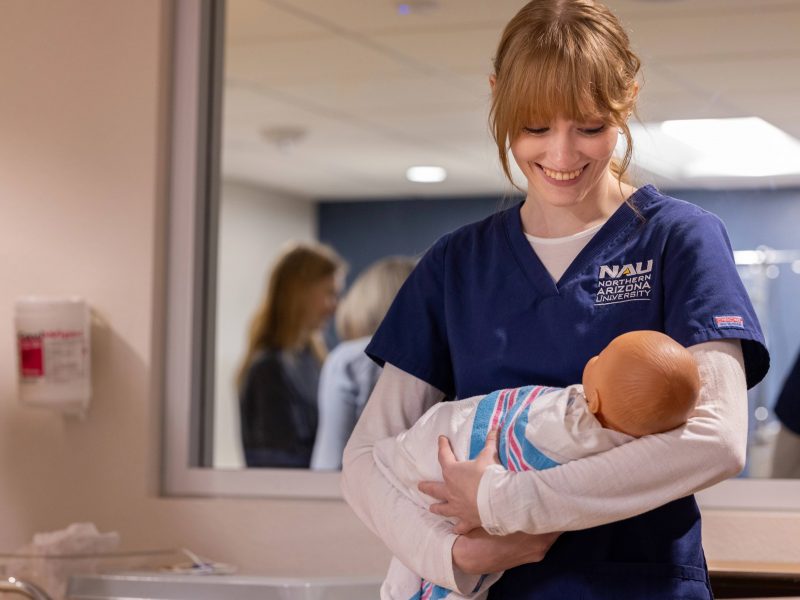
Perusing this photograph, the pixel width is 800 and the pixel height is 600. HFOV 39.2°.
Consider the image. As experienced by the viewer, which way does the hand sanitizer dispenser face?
facing the viewer

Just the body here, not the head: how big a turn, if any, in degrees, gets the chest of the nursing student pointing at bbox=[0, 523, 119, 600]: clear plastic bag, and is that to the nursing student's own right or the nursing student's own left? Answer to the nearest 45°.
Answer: approximately 135° to the nursing student's own right

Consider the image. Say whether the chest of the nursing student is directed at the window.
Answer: no

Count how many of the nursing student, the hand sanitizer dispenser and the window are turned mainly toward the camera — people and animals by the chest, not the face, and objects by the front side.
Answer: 3

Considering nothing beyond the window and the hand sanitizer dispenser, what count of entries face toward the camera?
2

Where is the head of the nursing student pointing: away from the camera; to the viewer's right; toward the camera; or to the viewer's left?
toward the camera

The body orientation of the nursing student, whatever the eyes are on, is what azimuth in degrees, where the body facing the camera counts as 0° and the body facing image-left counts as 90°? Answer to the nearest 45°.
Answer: approximately 0°

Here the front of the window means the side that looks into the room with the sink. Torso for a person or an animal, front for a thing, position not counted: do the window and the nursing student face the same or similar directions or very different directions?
same or similar directions

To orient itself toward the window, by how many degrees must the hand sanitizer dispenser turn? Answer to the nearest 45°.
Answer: approximately 135° to its left
